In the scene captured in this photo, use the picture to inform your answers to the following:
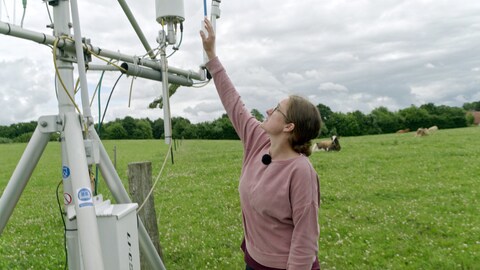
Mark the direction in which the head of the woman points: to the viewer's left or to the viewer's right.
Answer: to the viewer's left

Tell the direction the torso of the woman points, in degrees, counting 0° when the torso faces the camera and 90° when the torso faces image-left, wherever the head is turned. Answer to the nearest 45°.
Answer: approximately 45°

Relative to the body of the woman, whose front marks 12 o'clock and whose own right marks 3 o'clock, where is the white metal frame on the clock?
The white metal frame is roughly at 1 o'clock from the woman.
